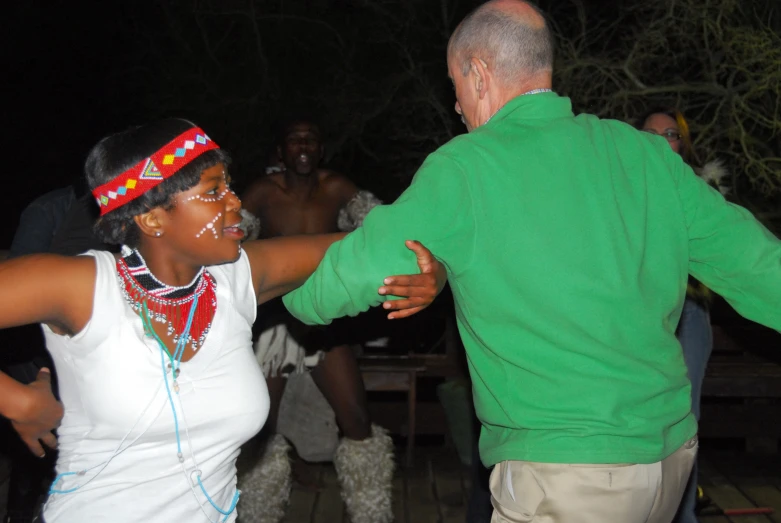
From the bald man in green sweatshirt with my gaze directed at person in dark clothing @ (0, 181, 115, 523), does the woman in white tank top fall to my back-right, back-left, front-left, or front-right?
front-left

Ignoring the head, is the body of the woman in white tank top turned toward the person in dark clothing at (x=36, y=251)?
no

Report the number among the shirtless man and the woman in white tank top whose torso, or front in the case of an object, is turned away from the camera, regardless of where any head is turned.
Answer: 0

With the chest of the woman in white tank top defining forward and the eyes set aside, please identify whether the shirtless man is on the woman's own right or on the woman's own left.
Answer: on the woman's own left

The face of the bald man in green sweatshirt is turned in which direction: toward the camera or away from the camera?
away from the camera

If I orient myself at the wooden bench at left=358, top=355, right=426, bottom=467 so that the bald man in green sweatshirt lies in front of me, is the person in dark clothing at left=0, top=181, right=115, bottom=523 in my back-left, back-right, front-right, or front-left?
front-right

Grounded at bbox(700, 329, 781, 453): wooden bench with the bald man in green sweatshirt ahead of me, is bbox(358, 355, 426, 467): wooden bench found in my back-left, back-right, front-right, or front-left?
front-right

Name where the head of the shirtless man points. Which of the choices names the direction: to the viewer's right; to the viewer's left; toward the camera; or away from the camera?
toward the camera

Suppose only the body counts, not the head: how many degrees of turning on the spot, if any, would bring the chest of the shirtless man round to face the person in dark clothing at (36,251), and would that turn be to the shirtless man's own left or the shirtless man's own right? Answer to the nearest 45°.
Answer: approximately 90° to the shirtless man's own right

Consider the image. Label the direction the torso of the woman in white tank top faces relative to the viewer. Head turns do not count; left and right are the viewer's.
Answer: facing the viewer and to the right of the viewer

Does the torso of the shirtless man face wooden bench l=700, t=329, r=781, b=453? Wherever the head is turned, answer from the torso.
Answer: no

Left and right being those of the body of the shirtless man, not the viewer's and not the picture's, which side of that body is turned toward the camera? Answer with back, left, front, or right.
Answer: front

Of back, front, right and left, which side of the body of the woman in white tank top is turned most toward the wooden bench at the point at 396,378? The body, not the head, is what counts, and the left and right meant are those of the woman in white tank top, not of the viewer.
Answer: left

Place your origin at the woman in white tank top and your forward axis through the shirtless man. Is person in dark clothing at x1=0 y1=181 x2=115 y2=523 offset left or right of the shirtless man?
left

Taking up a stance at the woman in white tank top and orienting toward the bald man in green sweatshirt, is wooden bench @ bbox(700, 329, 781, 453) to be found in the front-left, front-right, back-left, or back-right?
front-left
